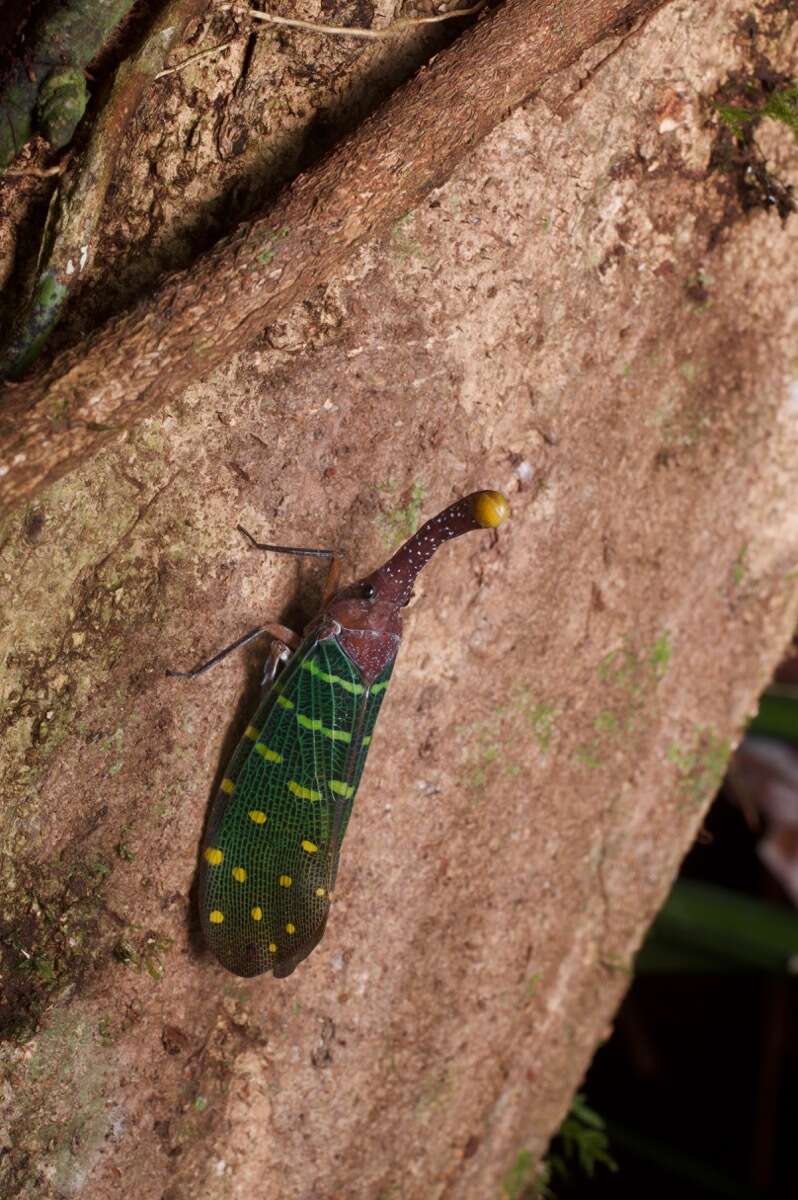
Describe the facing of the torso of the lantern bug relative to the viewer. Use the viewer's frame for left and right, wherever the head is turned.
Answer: facing away from the viewer and to the right of the viewer
